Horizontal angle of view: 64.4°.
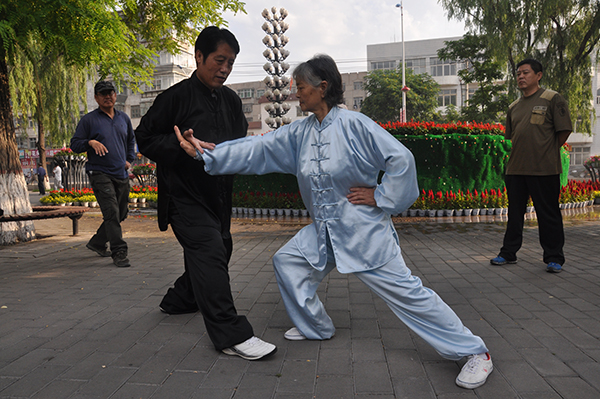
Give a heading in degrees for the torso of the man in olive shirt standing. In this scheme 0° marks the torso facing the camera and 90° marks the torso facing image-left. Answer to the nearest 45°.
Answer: approximately 45°

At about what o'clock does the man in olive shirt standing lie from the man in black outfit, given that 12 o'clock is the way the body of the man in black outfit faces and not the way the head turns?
The man in olive shirt standing is roughly at 10 o'clock from the man in black outfit.

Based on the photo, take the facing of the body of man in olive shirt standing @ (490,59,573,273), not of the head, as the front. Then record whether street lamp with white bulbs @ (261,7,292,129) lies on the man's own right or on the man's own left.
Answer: on the man's own right

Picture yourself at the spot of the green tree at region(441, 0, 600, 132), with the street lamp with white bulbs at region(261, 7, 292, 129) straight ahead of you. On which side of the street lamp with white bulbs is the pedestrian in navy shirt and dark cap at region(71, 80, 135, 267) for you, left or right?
left

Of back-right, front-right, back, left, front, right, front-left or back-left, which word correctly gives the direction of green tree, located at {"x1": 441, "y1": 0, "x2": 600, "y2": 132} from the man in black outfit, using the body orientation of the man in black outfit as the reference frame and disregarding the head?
left

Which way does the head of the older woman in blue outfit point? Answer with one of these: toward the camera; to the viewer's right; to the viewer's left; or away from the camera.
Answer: to the viewer's left

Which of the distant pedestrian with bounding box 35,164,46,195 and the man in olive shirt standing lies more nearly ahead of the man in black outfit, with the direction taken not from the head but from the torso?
the man in olive shirt standing

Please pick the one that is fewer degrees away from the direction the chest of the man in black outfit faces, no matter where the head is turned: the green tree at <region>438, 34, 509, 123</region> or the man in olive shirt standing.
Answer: the man in olive shirt standing

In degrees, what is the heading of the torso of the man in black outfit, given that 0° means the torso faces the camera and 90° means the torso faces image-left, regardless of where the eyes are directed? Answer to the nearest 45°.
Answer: approximately 315°

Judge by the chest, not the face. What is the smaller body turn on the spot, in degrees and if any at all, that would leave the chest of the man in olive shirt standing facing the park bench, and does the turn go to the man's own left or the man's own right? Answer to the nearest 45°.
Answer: approximately 45° to the man's own right
